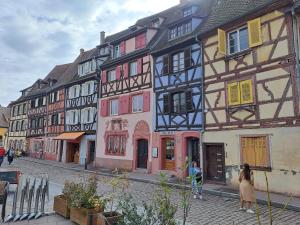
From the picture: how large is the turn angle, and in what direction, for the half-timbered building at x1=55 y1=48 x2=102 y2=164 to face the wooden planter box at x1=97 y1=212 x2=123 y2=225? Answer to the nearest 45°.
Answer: approximately 45° to its left

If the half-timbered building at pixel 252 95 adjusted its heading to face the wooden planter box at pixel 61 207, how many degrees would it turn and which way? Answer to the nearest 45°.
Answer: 0° — it already faces it

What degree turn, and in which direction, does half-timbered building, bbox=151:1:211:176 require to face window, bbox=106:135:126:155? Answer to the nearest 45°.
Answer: approximately 90° to its right

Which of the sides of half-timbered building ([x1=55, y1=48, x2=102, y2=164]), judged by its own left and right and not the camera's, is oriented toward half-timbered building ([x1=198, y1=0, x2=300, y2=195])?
left

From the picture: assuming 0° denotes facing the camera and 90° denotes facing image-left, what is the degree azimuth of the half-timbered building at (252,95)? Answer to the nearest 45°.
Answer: approximately 45°

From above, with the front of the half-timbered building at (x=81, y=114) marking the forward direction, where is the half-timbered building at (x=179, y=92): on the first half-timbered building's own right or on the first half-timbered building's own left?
on the first half-timbered building's own left

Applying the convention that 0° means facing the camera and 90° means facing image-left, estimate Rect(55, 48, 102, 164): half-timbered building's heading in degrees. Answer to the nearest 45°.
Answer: approximately 45°

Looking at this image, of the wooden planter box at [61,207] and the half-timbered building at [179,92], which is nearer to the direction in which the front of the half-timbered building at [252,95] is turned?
the wooden planter box
